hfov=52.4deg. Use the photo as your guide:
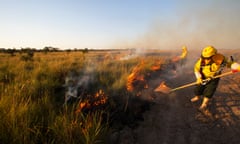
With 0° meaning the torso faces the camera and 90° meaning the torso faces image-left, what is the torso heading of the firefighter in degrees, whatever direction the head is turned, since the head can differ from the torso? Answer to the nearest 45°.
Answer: approximately 45°
